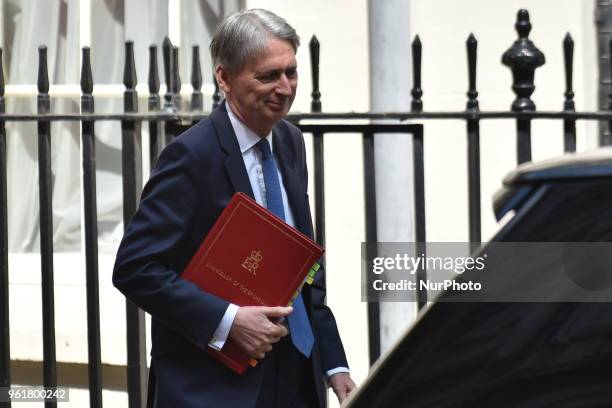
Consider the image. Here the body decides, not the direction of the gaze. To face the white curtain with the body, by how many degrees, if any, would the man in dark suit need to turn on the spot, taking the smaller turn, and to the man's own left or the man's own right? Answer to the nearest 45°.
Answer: approximately 135° to the man's own left

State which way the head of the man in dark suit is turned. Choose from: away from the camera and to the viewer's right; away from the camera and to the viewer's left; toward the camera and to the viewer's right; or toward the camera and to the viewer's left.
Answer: toward the camera and to the viewer's right
